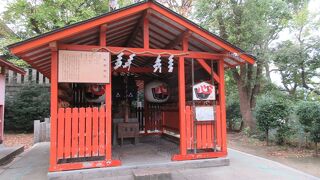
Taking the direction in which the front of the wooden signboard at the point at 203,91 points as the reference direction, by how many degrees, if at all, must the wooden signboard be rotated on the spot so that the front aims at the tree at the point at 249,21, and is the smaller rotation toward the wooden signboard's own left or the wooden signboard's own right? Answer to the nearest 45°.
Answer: approximately 180°

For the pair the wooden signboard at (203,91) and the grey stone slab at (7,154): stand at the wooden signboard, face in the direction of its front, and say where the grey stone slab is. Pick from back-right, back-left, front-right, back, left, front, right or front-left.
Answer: right

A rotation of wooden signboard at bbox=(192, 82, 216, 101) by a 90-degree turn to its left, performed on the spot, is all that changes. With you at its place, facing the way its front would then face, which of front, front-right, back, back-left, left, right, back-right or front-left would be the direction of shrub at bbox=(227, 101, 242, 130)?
left

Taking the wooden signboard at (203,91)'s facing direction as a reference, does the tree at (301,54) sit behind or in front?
behind

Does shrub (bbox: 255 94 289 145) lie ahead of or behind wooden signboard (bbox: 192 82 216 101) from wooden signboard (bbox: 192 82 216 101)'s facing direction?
behind

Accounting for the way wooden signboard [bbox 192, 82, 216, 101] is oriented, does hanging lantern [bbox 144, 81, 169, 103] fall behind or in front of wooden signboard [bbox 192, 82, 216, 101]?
behind

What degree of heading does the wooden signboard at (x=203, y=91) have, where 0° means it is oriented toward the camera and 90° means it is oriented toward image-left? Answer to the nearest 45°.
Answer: approximately 0°

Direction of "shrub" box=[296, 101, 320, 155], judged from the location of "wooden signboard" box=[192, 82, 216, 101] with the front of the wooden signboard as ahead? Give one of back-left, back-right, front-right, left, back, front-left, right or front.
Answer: back-left

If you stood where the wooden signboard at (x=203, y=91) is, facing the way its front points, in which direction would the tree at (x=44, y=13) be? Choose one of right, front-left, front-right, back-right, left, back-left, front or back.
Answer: back-right
